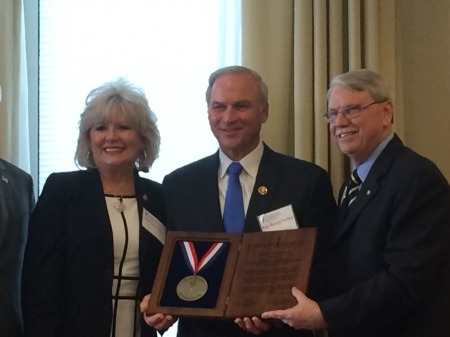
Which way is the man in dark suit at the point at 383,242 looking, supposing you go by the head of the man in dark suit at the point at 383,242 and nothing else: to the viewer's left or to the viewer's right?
to the viewer's left

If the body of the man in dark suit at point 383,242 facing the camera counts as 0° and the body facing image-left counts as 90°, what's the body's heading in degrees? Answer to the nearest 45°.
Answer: approximately 45°
